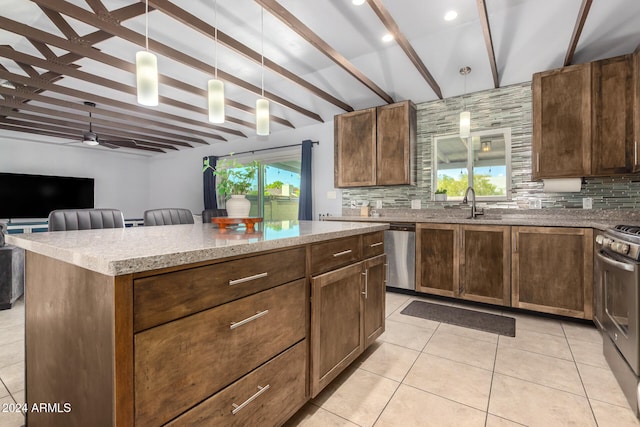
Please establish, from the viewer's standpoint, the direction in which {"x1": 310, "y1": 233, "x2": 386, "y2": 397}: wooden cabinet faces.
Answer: facing the viewer and to the right of the viewer

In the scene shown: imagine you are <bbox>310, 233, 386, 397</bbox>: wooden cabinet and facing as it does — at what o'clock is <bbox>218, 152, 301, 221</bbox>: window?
The window is roughly at 7 o'clock from the wooden cabinet.

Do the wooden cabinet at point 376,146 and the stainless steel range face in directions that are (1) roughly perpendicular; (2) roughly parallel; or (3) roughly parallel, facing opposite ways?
roughly perpendicular

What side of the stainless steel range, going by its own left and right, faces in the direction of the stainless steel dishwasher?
front

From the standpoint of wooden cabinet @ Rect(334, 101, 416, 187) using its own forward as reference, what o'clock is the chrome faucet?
The chrome faucet is roughly at 8 o'clock from the wooden cabinet.

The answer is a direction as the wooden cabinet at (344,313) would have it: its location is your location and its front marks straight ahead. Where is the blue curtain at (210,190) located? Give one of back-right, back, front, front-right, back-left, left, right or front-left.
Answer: back

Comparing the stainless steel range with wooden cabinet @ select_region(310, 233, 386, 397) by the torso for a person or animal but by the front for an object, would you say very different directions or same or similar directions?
very different directions

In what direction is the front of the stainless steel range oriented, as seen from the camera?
facing to the left of the viewer

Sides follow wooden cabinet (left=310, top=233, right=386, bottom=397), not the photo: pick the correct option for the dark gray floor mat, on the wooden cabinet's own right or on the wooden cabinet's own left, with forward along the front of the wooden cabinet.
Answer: on the wooden cabinet's own left

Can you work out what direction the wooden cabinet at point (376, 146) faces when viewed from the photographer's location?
facing the viewer and to the left of the viewer

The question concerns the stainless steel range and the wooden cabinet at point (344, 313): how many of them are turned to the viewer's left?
1
